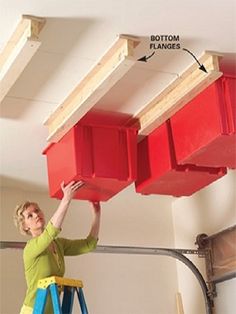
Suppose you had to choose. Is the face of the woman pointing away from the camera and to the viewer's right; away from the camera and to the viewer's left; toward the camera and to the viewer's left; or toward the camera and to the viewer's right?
toward the camera and to the viewer's right

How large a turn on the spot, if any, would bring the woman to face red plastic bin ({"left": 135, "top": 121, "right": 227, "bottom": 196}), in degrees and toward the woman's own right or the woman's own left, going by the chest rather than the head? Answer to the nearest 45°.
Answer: approximately 45° to the woman's own left

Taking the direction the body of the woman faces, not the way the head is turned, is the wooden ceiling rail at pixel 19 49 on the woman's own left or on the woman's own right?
on the woman's own right

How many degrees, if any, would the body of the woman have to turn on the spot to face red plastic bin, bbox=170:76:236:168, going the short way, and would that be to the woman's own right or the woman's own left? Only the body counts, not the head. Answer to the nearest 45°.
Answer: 0° — they already face it

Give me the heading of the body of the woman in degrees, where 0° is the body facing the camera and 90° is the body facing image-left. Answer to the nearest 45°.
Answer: approximately 315°
